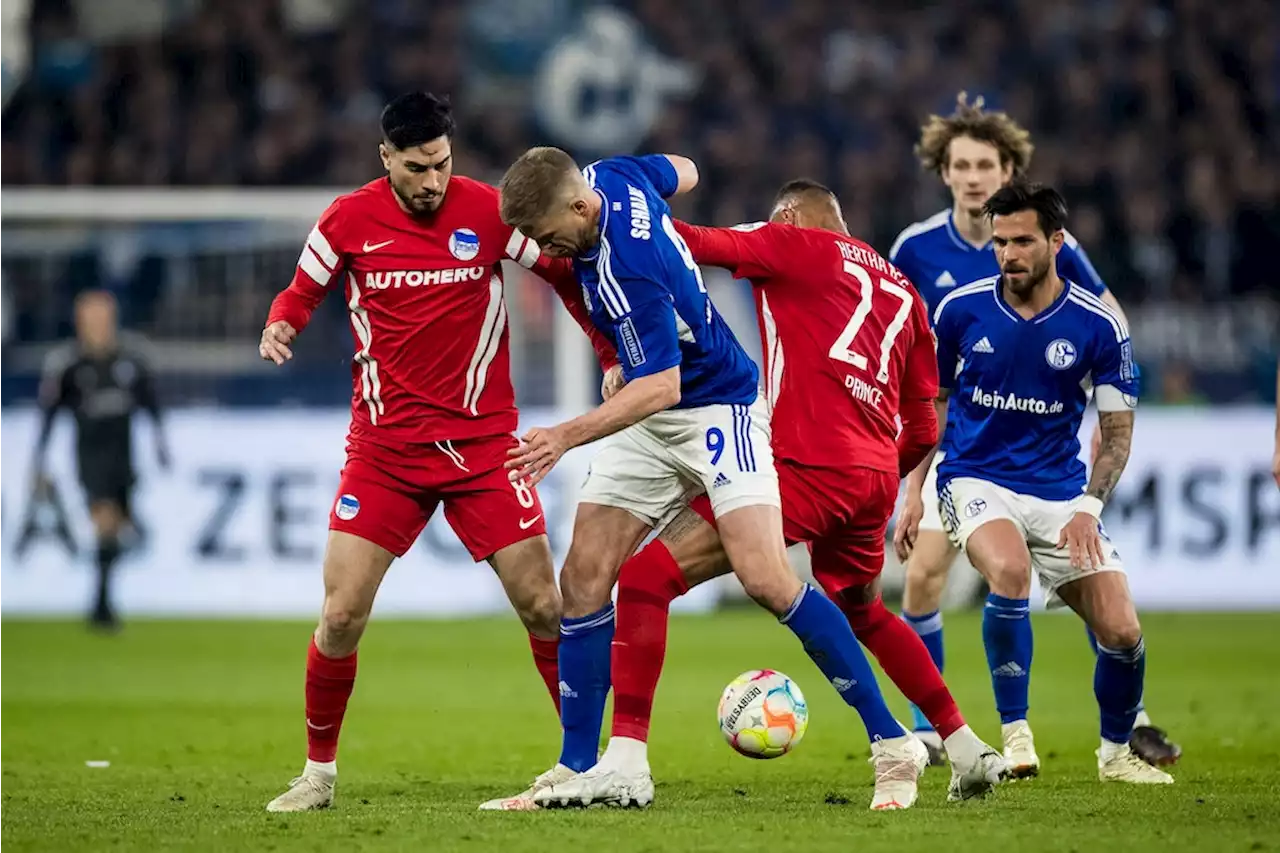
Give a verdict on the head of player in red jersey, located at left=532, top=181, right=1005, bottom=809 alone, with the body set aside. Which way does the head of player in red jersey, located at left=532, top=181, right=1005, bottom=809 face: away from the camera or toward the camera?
away from the camera

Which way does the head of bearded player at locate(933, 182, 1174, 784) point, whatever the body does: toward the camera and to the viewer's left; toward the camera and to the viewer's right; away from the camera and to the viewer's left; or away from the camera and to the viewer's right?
toward the camera and to the viewer's left

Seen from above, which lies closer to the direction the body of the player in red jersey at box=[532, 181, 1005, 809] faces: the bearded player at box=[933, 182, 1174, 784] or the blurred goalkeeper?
the blurred goalkeeper

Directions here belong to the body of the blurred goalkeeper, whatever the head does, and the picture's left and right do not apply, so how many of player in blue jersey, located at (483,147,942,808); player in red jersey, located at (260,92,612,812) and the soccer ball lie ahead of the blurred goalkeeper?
3

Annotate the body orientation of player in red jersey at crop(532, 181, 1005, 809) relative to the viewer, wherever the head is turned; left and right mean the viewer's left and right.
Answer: facing away from the viewer and to the left of the viewer

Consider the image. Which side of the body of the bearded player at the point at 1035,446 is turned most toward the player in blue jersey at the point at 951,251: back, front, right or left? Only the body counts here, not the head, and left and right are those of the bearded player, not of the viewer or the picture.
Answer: back

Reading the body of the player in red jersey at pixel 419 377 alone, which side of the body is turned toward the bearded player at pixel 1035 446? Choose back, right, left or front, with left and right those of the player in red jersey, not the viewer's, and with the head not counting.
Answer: left

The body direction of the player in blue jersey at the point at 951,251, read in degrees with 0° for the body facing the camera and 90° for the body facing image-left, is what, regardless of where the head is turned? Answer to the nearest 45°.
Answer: approximately 0°

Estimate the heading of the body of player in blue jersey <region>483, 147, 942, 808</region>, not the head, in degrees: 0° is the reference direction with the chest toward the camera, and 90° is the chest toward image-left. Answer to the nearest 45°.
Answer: approximately 90°
